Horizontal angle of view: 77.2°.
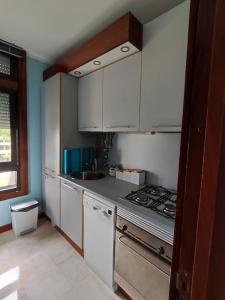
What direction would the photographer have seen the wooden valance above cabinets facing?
facing the viewer and to the left of the viewer

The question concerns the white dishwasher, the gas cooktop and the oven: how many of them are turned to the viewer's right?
0

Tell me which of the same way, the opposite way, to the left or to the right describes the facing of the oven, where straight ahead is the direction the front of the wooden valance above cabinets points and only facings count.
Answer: the same way

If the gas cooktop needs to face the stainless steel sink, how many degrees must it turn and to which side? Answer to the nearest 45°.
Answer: approximately 90° to its right

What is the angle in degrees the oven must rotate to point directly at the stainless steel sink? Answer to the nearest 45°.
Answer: approximately 90° to its right

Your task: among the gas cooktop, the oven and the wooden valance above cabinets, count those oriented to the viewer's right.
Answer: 0

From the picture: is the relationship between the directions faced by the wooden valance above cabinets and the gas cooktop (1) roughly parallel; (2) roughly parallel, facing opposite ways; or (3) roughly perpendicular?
roughly parallel

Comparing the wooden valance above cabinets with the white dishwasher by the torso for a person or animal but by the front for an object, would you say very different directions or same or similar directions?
same or similar directions

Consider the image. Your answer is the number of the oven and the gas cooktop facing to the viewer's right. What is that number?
0

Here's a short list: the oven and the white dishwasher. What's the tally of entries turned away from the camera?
0

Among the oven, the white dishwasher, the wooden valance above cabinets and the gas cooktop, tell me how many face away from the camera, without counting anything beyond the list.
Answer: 0

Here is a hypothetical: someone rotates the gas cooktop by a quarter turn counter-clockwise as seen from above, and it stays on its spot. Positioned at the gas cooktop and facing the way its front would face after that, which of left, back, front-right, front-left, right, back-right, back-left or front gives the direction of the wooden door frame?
front-right

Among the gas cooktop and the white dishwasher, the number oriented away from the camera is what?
0
